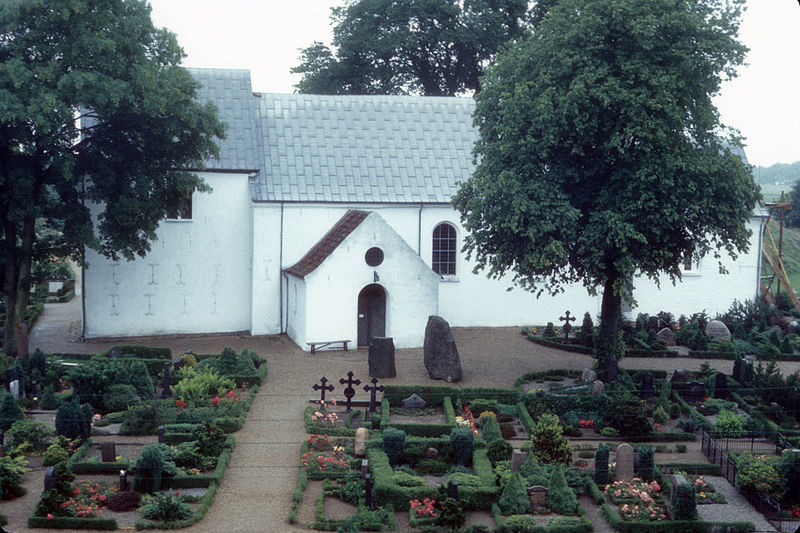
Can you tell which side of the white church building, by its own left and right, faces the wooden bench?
front

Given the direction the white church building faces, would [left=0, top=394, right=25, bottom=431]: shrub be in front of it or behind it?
in front

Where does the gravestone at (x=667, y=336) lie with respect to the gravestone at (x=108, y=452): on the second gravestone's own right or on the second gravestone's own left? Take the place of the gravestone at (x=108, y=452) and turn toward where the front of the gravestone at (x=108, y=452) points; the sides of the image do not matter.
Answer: on the second gravestone's own left

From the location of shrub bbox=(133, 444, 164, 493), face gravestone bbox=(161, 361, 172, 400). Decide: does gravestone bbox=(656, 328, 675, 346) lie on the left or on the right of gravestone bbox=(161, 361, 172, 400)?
right

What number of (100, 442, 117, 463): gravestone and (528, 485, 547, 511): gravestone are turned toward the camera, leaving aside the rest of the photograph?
2

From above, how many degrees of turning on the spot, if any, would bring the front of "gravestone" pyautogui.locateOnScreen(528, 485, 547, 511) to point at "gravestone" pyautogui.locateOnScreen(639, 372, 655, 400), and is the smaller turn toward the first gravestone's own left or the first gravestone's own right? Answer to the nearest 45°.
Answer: approximately 180°

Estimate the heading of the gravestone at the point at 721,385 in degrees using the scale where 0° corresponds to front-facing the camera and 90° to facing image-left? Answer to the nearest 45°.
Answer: approximately 0°

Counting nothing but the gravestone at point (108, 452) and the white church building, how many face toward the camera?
2

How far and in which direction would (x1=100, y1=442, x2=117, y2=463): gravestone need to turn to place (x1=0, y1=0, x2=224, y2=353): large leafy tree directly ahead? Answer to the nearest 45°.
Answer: approximately 180°

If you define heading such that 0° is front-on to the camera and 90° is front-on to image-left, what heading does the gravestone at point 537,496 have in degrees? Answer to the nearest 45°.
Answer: approximately 0°

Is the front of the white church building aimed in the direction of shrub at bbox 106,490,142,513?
yes
